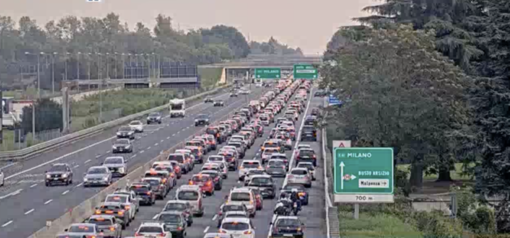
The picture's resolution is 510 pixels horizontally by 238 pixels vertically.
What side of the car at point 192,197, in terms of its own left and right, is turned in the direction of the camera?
back

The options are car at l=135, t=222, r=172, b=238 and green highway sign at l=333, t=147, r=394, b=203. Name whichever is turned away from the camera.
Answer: the car

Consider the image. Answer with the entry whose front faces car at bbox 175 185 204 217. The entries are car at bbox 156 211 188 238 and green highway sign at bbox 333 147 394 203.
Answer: car at bbox 156 211 188 238

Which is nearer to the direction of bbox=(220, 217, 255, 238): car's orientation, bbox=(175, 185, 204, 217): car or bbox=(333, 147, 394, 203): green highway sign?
the car

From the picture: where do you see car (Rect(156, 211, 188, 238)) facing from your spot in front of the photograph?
facing away from the viewer

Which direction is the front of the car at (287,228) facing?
away from the camera

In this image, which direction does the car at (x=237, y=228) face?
away from the camera
